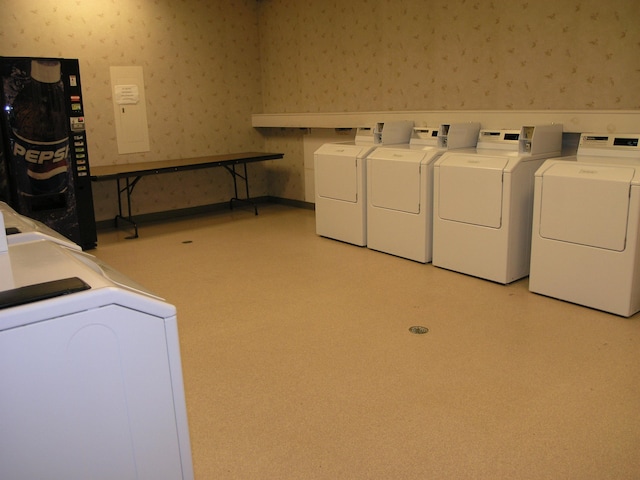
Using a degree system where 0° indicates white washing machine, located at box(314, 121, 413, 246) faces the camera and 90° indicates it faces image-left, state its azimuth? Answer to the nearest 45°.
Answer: approximately 45°

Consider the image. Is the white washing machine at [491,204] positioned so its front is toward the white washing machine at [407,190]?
no

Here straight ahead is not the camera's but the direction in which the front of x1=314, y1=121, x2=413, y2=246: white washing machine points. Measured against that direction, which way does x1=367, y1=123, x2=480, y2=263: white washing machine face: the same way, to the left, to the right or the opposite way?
the same way

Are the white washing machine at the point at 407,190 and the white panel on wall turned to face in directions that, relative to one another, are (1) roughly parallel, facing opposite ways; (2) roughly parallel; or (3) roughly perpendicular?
roughly perpendicular

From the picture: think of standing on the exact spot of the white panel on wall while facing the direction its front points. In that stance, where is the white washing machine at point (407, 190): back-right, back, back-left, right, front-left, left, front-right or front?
front-left

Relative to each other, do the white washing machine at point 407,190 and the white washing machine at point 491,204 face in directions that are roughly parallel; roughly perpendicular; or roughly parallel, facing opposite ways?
roughly parallel

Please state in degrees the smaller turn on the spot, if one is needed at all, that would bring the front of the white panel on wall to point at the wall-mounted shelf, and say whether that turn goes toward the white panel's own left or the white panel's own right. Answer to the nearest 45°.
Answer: approximately 45° to the white panel's own left

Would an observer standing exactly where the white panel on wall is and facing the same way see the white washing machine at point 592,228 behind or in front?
in front

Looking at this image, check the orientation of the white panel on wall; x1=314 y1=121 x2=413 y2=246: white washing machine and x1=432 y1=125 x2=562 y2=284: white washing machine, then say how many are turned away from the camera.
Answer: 0

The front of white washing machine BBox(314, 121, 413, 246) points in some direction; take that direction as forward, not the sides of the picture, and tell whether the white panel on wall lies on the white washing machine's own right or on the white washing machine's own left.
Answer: on the white washing machine's own right

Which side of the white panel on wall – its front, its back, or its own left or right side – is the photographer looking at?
front

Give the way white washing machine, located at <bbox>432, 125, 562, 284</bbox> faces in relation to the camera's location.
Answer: facing the viewer and to the left of the viewer

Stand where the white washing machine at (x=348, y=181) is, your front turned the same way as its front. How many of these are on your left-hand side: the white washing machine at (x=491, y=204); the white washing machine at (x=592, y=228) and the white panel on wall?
2
